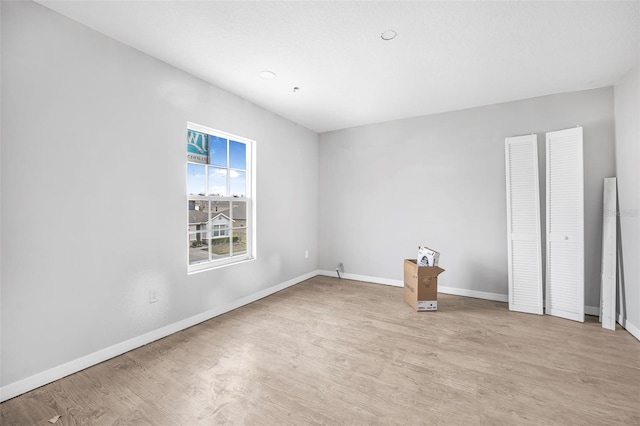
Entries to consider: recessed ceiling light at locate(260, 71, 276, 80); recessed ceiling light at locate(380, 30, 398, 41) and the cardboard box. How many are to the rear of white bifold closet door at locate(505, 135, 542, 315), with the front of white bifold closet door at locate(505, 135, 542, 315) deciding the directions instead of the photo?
0

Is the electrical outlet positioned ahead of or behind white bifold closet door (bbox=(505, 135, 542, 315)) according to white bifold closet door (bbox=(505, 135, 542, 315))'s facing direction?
ahead

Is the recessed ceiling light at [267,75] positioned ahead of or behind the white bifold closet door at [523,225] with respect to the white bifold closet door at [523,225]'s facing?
ahead

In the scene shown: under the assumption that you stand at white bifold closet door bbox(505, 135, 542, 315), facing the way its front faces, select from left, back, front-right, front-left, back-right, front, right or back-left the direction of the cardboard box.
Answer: front-right

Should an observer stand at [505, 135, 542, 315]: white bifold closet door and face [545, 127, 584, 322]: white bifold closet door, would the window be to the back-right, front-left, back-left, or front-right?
back-right

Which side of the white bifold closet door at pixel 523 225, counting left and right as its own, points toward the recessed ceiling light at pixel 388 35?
front

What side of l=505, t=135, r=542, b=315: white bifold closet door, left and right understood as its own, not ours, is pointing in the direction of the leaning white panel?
left

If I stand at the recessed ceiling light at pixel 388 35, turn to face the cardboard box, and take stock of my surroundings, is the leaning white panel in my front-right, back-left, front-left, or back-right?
front-right

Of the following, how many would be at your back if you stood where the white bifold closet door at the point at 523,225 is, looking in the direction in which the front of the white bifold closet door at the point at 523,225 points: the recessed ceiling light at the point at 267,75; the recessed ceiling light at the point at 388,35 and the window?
0

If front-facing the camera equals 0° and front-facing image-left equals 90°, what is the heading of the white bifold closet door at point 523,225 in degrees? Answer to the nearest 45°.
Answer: approximately 0°

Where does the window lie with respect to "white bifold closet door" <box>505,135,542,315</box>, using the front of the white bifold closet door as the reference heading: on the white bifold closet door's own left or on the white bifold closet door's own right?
on the white bifold closet door's own right

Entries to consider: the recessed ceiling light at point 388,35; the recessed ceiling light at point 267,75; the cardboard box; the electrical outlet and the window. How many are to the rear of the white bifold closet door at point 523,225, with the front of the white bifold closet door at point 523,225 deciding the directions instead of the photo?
0

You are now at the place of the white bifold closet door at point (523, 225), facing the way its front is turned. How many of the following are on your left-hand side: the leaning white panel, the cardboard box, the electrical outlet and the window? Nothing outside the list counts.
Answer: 1

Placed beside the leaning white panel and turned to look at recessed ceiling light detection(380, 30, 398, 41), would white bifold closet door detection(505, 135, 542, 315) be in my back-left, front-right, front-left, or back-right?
front-right
